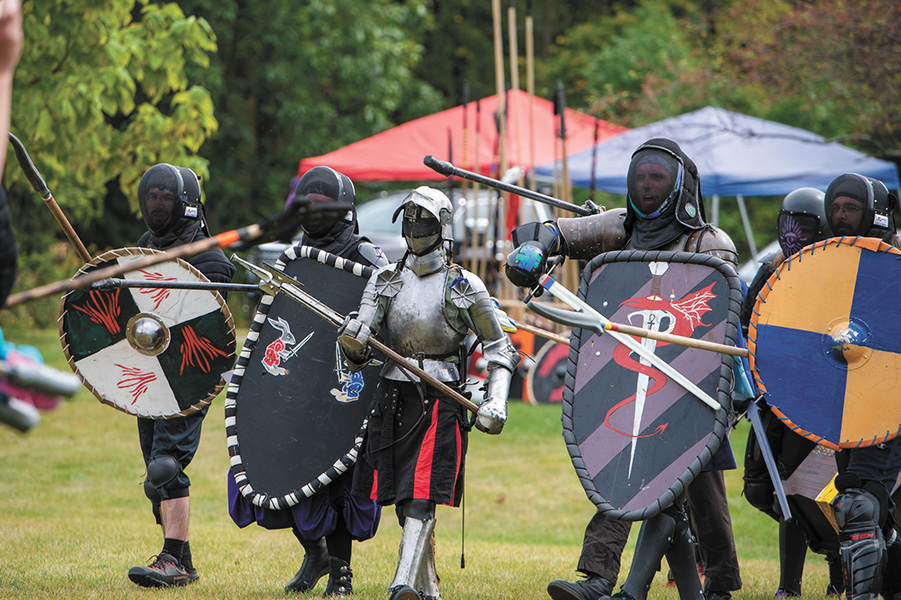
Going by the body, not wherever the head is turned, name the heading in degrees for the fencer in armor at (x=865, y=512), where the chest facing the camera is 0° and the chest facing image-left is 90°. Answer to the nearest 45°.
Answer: approximately 45°

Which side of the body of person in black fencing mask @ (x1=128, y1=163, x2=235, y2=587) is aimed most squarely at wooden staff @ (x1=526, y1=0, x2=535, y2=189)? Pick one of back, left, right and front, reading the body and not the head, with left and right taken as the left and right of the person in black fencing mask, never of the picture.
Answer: back

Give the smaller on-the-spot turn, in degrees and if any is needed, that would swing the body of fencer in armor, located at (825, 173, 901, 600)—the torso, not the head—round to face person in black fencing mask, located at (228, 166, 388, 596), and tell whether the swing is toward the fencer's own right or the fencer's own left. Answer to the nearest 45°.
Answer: approximately 45° to the fencer's own right

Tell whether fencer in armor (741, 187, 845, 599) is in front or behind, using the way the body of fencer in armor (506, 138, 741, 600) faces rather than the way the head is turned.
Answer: behind

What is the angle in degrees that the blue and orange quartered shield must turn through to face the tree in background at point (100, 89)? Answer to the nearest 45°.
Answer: approximately 135° to its right

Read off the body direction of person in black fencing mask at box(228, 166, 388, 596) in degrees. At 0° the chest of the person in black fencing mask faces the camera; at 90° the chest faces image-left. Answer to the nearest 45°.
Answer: approximately 45°

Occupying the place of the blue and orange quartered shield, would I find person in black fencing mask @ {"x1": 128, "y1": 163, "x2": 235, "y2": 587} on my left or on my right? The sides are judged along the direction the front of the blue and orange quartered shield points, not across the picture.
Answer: on my right

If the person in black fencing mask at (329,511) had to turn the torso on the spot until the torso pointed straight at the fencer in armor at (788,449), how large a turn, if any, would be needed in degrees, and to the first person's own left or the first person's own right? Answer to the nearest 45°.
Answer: approximately 135° to the first person's own left

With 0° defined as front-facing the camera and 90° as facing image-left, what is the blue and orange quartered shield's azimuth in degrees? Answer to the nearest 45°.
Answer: approximately 0°

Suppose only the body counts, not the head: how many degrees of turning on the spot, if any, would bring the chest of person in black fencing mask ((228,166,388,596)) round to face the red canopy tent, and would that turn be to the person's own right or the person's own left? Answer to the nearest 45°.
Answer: approximately 135° to the person's own right

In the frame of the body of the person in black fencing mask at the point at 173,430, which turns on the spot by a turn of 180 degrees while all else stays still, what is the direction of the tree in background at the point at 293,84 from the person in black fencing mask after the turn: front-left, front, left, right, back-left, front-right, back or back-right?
front-left

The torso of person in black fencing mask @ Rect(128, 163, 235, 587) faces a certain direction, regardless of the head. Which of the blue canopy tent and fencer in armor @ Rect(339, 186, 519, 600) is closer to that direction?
the fencer in armor
